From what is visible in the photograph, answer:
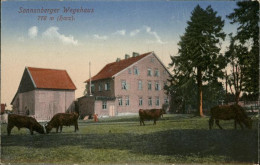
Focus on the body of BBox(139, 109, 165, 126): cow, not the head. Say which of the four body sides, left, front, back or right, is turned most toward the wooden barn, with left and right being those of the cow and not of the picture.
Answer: back

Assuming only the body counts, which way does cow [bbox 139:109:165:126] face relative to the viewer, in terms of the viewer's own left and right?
facing to the right of the viewer

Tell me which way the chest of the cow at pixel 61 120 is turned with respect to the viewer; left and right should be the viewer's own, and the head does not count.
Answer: facing to the left of the viewer

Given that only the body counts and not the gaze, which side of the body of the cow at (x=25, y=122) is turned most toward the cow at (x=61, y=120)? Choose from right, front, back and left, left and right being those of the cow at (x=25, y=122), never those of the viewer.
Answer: front

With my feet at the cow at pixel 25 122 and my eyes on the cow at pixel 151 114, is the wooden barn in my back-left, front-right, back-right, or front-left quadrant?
front-left
